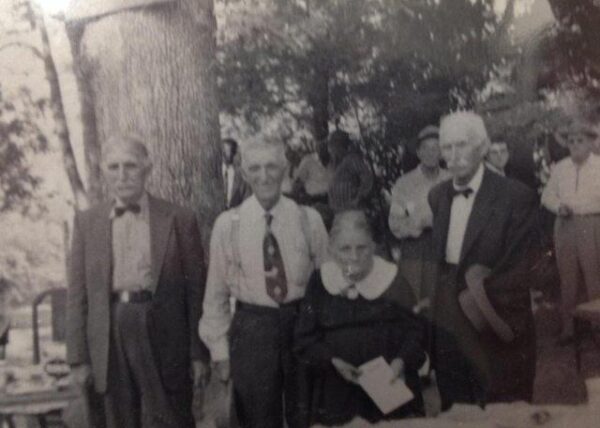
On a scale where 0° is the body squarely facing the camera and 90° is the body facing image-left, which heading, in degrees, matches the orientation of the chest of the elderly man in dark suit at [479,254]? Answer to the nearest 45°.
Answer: approximately 45°

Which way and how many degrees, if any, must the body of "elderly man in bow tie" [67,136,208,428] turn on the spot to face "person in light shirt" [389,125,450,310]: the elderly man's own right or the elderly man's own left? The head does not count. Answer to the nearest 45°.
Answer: approximately 90° to the elderly man's own left

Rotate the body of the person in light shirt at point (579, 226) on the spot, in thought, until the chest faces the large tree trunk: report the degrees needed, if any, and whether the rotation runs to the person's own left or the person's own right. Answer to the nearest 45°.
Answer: approximately 90° to the person's own right

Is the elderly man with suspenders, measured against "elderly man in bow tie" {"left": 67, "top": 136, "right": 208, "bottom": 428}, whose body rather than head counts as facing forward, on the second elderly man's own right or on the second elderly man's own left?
on the second elderly man's own left

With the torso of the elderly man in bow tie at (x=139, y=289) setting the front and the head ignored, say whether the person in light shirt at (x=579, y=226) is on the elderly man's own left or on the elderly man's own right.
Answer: on the elderly man's own left

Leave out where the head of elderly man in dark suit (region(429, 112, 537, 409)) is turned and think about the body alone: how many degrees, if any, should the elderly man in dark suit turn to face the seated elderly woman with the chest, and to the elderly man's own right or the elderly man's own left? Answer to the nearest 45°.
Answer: approximately 45° to the elderly man's own right

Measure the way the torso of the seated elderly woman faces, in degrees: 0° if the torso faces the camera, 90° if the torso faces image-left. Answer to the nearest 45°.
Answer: approximately 0°

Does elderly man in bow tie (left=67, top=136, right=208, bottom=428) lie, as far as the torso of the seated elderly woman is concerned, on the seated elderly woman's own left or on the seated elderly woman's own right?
on the seated elderly woman's own right
